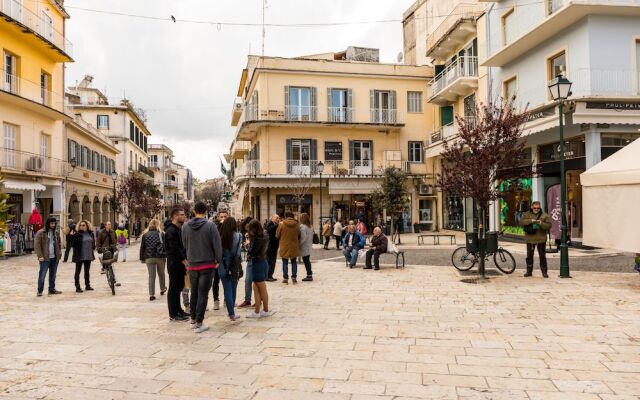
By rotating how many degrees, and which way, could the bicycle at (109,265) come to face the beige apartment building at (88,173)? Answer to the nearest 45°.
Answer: approximately 180°

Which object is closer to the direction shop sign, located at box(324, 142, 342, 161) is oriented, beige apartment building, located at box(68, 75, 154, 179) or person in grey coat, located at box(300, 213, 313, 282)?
the person in grey coat

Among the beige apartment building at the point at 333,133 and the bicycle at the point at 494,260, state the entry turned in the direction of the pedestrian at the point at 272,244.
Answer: the beige apartment building

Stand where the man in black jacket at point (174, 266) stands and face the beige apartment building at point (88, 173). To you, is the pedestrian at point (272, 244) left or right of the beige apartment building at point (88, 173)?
right

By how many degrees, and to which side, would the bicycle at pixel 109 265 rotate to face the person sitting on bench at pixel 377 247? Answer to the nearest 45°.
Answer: approximately 90° to its left

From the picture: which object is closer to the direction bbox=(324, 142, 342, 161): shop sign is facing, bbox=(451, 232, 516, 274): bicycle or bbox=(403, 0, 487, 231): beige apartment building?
the bicycle

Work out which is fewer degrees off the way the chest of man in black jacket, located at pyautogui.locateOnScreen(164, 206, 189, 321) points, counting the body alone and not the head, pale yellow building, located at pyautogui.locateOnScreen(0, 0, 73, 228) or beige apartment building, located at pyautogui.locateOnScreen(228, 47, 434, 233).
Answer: the beige apartment building
